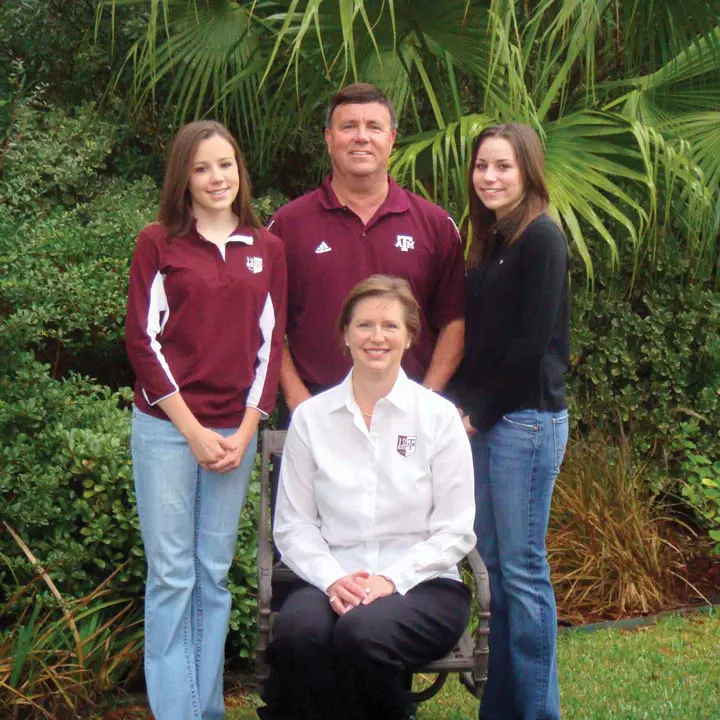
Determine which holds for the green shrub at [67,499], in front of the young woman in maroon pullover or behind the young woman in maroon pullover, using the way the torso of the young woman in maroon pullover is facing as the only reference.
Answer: behind

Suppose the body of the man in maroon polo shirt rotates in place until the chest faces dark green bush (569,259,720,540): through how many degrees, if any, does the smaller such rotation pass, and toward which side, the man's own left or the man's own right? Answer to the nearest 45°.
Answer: approximately 135° to the man's own left

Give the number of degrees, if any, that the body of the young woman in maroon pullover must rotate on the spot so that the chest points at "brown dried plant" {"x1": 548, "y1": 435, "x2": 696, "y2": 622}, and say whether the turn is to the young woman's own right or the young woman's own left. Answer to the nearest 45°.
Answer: approximately 135° to the young woman's own left

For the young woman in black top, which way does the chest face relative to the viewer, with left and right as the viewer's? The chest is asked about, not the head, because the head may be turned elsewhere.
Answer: facing the viewer and to the left of the viewer

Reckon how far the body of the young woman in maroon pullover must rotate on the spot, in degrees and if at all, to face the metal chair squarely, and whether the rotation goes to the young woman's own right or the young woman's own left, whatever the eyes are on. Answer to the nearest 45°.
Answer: approximately 45° to the young woman's own left

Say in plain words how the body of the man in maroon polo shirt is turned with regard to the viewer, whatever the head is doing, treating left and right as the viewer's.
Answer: facing the viewer

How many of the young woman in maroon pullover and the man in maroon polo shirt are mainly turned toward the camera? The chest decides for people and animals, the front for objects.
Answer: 2

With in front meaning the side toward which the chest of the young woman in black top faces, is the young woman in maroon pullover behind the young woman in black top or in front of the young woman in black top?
in front

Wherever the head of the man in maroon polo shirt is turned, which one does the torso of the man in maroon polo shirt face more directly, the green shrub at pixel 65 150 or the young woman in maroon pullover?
the young woman in maroon pullover

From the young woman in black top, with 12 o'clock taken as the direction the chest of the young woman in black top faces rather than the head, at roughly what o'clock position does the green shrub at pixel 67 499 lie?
The green shrub is roughly at 2 o'clock from the young woman in black top.

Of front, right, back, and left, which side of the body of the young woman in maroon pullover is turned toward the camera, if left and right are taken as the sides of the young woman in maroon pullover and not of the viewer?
front

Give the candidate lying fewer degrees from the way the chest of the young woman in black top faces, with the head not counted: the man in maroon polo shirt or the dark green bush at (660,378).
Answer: the man in maroon polo shirt

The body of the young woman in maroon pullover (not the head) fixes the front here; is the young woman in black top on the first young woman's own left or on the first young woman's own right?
on the first young woman's own left

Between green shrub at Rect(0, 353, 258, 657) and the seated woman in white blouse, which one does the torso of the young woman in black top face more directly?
the seated woman in white blouse
